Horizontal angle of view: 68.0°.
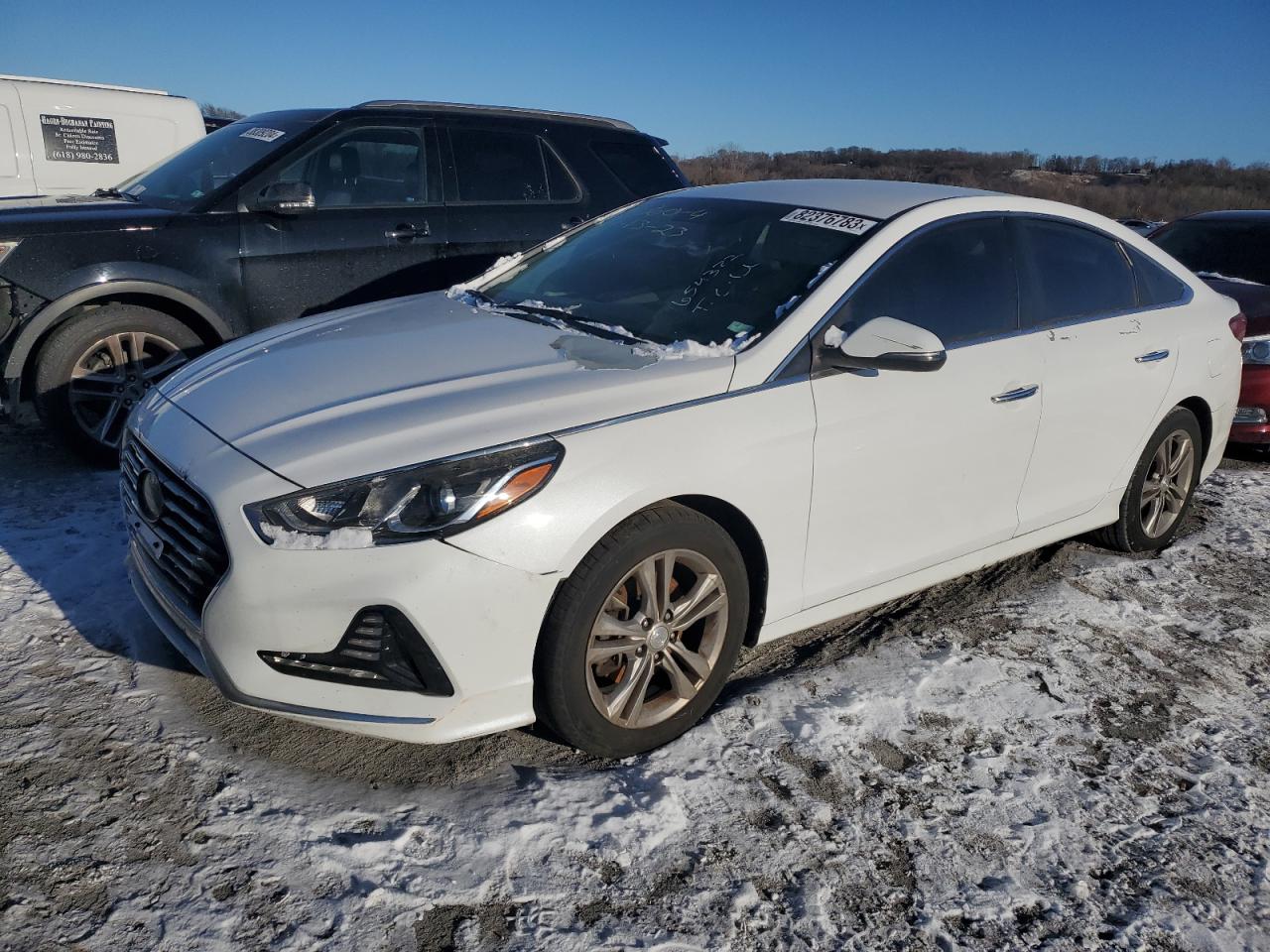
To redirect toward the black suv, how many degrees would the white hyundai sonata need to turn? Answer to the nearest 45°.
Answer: approximately 90° to its right

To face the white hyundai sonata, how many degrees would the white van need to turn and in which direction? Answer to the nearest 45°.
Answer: approximately 90° to its left

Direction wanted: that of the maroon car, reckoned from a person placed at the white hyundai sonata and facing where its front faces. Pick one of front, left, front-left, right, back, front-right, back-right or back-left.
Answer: back

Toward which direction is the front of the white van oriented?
to the viewer's left

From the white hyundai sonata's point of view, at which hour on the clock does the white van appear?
The white van is roughly at 3 o'clock from the white hyundai sonata.
